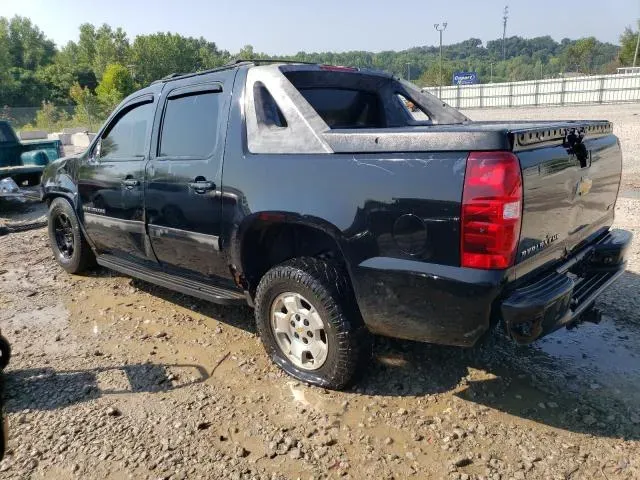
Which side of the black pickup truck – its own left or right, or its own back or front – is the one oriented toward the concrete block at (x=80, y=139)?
front

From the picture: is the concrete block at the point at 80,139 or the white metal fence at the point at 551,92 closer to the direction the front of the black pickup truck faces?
the concrete block

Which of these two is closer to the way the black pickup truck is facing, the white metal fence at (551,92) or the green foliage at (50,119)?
the green foliage

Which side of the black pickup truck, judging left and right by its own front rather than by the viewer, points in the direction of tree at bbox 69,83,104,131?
front

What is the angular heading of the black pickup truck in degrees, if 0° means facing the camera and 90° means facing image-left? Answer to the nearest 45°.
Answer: approximately 135°

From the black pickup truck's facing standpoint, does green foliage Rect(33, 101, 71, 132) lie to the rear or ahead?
ahead
